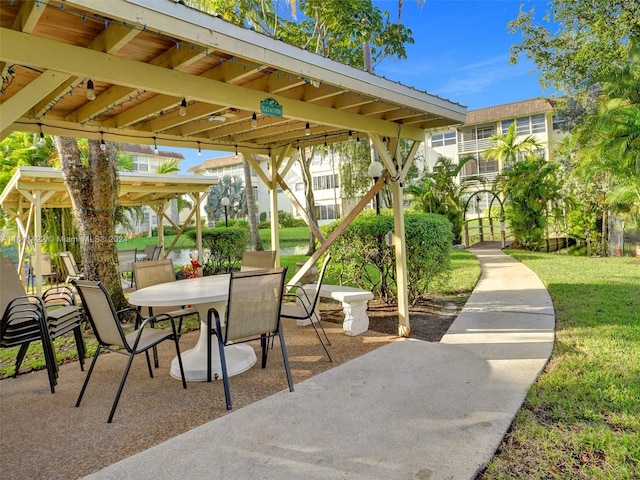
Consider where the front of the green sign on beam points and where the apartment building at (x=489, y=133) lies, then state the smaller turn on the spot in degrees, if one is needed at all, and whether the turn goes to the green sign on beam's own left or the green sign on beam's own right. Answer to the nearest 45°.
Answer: approximately 90° to the green sign on beam's own left

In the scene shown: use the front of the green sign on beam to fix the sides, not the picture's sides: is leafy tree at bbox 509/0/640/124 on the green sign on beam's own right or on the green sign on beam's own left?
on the green sign on beam's own left

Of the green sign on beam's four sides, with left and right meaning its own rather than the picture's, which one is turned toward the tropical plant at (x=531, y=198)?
left

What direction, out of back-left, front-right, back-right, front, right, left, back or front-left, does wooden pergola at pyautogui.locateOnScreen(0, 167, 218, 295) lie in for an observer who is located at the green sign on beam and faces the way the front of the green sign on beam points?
back

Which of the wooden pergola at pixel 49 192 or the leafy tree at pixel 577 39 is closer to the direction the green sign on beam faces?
the leafy tree

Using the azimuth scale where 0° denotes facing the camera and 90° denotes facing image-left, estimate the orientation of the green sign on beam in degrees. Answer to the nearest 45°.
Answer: approximately 315°

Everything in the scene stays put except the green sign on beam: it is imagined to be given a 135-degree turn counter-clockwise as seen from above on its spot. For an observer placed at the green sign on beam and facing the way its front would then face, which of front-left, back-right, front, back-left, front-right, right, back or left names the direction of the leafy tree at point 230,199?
front
